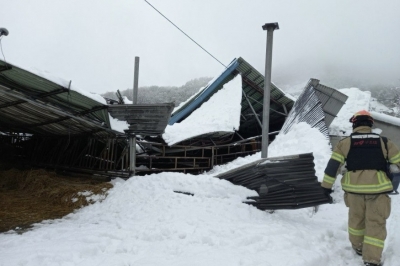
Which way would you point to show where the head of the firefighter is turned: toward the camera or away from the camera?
away from the camera

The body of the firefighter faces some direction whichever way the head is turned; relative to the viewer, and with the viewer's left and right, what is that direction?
facing away from the viewer

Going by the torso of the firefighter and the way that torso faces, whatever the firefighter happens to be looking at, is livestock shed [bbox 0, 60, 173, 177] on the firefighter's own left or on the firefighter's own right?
on the firefighter's own left
